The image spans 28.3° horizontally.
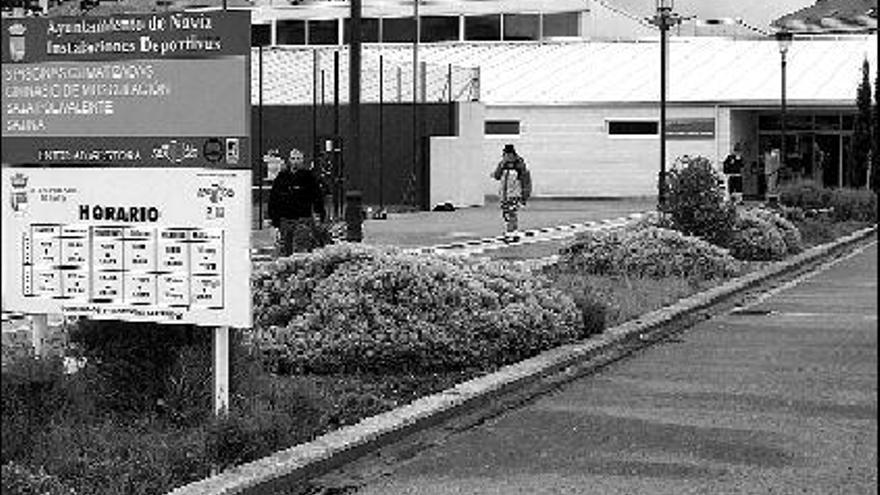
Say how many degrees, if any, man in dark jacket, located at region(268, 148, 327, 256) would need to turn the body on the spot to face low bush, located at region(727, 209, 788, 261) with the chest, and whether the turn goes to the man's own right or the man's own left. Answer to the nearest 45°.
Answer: approximately 135° to the man's own left

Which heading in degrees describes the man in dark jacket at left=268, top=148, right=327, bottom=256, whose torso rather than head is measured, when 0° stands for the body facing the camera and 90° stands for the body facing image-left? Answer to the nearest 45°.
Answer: approximately 0°

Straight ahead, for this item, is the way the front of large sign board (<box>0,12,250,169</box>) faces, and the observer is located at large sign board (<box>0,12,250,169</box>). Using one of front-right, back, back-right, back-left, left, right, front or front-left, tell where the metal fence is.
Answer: back

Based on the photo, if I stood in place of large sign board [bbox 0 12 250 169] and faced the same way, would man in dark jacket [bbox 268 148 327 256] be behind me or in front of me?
behind

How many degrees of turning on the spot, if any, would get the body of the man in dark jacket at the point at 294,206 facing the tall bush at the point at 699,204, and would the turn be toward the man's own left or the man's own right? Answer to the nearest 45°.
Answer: approximately 135° to the man's own left

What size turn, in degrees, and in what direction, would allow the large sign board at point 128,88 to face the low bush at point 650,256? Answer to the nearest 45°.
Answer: approximately 135° to its left

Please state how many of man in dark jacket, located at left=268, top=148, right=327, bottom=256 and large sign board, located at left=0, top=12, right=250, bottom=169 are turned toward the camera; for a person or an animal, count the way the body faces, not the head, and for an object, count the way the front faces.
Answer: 2
